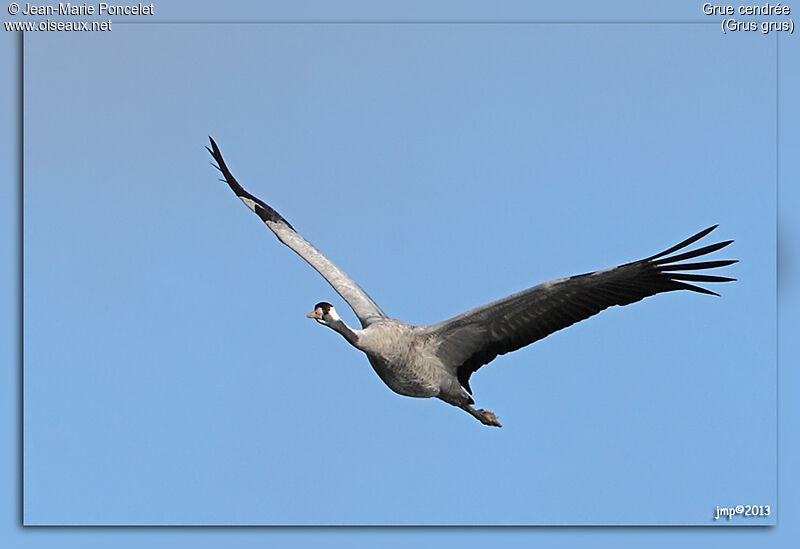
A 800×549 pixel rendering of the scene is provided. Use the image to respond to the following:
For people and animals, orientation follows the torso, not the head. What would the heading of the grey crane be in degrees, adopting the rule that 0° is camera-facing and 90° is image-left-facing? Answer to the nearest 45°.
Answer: approximately 45°
